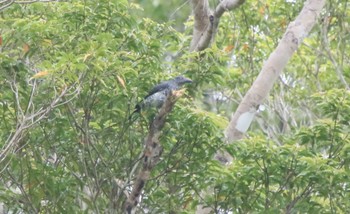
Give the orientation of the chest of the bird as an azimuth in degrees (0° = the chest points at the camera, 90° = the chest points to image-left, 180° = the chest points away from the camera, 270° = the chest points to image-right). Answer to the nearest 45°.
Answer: approximately 270°
